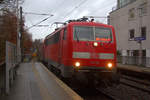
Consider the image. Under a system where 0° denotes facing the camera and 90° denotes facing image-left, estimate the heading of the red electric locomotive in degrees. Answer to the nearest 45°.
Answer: approximately 315°

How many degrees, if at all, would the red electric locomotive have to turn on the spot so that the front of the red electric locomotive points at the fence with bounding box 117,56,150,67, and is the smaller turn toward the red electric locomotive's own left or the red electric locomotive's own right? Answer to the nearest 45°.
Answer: approximately 90° to the red electric locomotive's own left

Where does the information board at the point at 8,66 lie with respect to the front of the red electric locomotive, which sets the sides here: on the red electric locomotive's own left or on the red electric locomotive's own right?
on the red electric locomotive's own right
